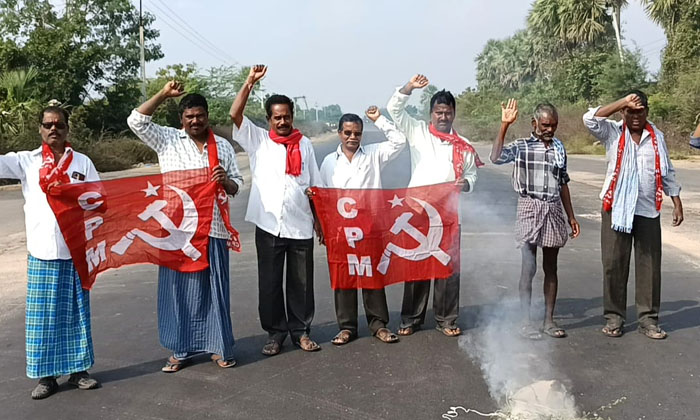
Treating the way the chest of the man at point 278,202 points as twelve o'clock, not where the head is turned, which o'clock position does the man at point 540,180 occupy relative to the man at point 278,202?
the man at point 540,180 is roughly at 9 o'clock from the man at point 278,202.

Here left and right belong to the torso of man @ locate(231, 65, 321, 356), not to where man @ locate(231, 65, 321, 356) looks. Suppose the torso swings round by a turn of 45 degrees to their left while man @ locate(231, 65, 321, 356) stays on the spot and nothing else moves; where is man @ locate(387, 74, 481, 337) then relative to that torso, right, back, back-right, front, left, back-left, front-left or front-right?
front-left

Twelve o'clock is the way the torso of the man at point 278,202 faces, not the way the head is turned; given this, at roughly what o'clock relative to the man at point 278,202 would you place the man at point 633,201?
the man at point 633,201 is roughly at 9 o'clock from the man at point 278,202.

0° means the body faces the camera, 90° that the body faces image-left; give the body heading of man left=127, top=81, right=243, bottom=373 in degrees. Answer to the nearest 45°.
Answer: approximately 0°

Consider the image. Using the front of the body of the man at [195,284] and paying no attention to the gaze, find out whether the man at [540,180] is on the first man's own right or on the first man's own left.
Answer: on the first man's own left

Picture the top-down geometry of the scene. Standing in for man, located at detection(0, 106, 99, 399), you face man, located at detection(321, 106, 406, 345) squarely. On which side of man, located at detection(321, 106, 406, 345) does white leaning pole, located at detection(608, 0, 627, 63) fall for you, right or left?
left

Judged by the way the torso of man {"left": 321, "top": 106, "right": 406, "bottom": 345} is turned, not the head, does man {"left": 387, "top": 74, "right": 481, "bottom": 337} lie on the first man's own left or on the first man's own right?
on the first man's own left

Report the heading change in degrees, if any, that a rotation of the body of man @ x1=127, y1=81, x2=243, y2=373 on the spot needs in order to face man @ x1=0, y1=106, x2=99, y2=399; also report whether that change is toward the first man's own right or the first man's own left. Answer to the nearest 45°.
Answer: approximately 90° to the first man's own right

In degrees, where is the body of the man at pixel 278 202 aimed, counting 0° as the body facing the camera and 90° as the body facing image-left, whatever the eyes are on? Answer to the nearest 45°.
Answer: approximately 0°

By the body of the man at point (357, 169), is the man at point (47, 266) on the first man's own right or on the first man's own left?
on the first man's own right
